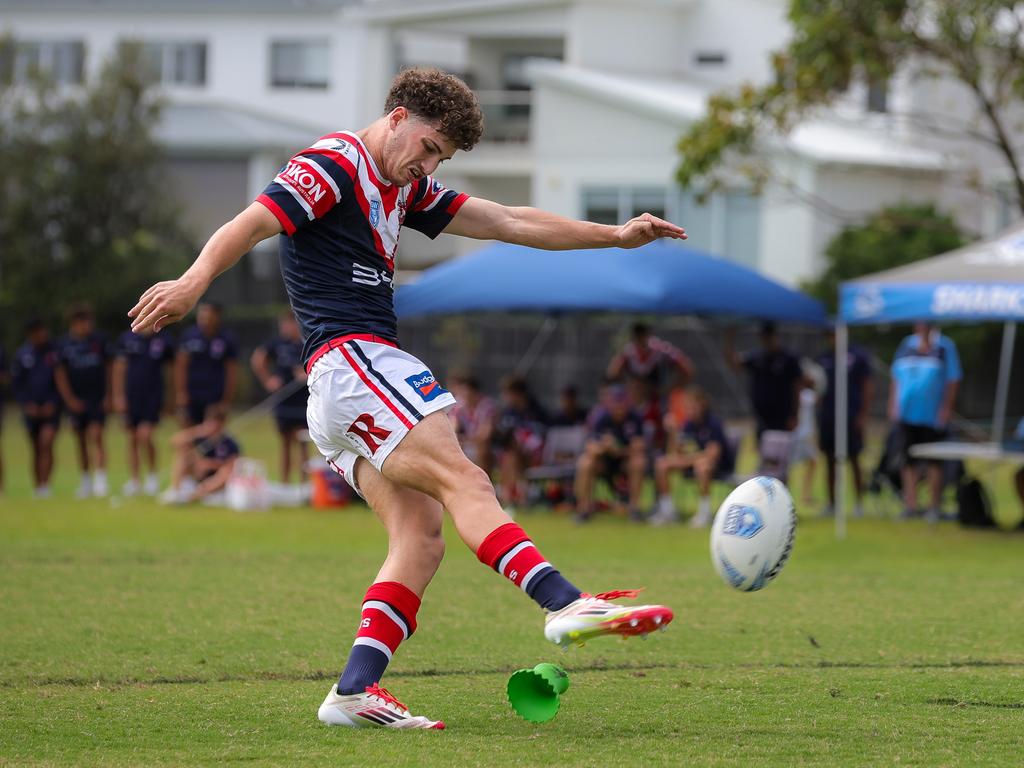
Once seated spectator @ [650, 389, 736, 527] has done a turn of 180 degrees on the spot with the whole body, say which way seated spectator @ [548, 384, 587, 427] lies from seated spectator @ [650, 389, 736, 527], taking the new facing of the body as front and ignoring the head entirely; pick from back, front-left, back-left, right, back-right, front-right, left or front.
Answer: left

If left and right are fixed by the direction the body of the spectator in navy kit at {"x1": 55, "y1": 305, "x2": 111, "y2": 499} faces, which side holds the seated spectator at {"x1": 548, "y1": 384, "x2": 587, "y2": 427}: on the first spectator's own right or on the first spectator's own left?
on the first spectator's own left

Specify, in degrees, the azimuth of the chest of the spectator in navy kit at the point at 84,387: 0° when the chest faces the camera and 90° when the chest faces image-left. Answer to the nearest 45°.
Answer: approximately 0°

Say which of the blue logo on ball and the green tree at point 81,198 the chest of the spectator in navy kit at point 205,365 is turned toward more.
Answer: the blue logo on ball

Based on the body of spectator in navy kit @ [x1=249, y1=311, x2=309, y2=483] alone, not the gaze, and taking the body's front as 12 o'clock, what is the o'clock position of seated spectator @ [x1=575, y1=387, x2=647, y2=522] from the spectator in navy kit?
The seated spectator is roughly at 10 o'clock from the spectator in navy kit.

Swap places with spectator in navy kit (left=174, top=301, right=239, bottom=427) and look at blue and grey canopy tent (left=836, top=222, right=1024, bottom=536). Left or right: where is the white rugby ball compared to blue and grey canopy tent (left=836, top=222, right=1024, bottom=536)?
right

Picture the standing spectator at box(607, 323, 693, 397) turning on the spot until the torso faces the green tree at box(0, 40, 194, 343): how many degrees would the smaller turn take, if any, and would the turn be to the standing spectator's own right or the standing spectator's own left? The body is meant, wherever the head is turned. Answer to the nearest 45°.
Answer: approximately 135° to the standing spectator's own right

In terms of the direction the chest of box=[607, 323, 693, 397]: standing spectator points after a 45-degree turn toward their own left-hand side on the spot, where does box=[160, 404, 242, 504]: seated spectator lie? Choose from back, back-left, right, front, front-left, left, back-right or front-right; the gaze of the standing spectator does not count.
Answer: back-right
